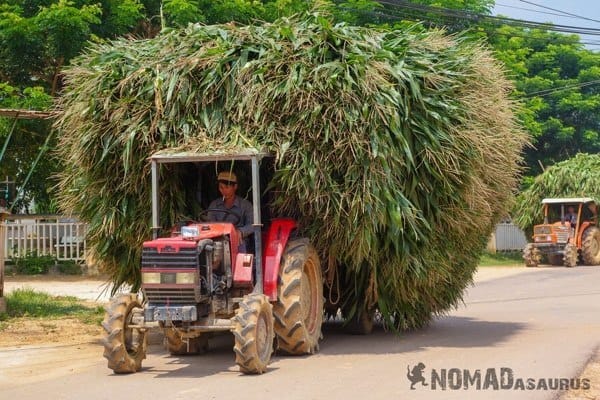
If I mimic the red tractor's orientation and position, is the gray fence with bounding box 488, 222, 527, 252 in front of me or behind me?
behind

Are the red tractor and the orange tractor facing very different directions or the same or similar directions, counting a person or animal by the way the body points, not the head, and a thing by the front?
same or similar directions

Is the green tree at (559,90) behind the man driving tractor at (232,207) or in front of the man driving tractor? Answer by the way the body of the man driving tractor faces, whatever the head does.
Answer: behind

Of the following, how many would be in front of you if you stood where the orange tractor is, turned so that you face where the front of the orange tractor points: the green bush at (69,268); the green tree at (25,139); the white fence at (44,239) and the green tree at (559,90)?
3

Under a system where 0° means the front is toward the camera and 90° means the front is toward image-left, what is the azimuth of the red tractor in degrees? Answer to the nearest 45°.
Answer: approximately 45°

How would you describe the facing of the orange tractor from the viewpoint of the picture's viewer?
facing the viewer and to the left of the viewer

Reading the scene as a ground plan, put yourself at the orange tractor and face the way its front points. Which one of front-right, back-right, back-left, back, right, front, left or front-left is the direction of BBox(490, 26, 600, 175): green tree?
back-right

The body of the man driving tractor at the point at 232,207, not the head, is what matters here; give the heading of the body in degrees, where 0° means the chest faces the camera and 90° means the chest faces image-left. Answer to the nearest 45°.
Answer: approximately 45°

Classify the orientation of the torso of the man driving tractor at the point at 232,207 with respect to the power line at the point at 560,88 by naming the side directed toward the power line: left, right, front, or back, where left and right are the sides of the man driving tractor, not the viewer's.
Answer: back

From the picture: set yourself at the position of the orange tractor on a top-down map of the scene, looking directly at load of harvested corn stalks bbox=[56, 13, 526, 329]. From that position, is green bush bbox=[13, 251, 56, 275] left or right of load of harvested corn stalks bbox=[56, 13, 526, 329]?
right

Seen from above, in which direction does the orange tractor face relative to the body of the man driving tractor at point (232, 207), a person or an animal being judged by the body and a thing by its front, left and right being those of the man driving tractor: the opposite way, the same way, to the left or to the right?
the same way

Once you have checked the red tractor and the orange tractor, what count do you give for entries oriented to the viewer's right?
0
